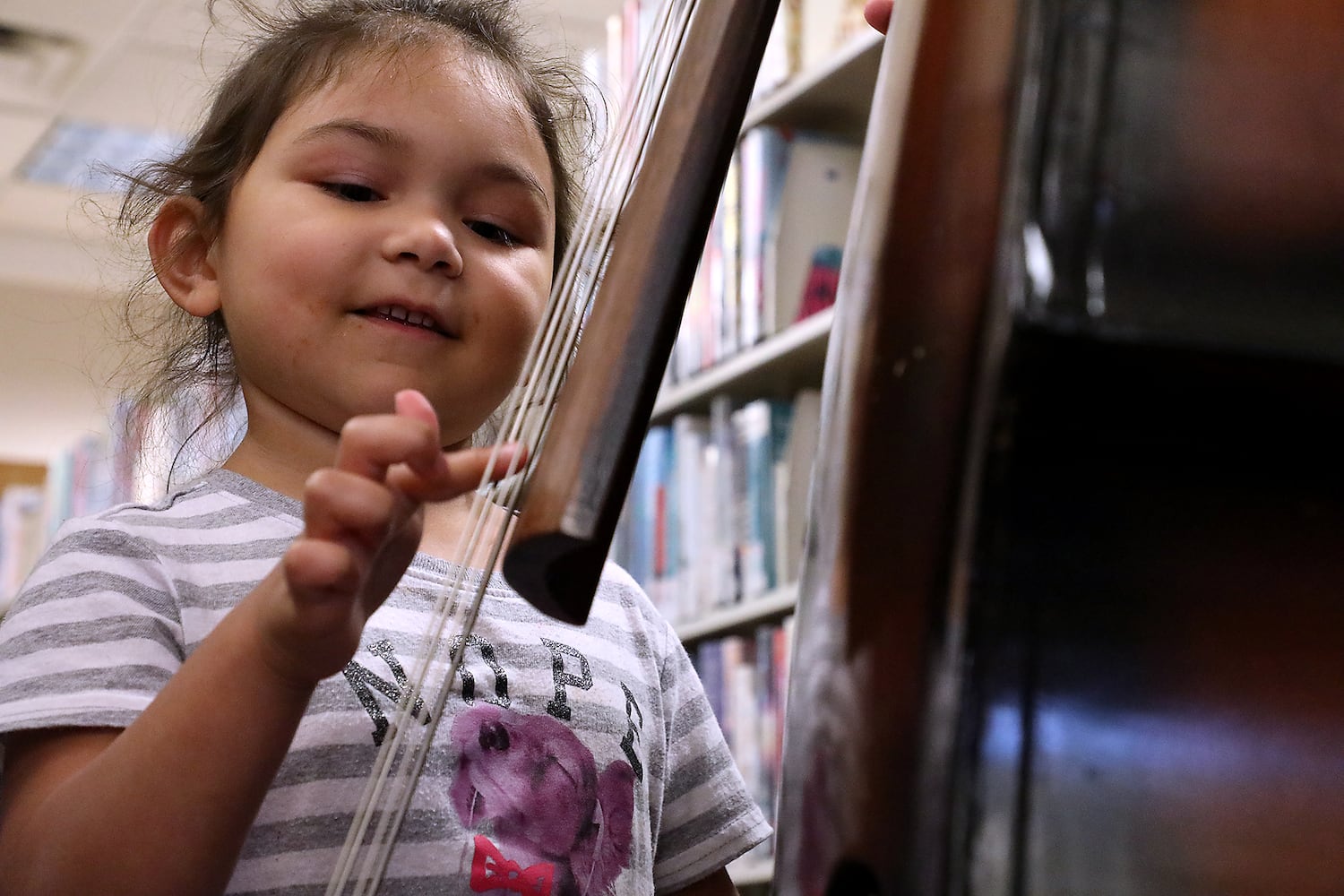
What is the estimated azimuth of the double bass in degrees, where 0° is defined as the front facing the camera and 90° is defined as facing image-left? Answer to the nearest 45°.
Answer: approximately 90°

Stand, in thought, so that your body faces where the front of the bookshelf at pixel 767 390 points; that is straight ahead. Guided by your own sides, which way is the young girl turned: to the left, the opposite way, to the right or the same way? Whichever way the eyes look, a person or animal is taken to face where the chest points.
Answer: to the left

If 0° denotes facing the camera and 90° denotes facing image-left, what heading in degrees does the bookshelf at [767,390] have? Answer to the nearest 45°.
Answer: approximately 45°

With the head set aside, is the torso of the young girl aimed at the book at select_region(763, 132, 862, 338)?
no

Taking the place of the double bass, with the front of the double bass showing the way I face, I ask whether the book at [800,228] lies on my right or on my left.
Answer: on my right

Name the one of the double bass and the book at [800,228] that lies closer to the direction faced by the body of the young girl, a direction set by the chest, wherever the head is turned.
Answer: the double bass

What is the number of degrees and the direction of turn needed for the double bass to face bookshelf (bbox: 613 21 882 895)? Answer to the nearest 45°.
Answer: approximately 90° to its right

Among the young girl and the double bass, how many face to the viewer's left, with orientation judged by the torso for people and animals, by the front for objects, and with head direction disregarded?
1

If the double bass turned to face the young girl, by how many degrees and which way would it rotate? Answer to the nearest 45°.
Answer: approximately 45° to its right

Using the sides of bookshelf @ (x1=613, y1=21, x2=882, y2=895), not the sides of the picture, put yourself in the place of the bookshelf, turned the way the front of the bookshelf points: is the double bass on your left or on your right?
on your left

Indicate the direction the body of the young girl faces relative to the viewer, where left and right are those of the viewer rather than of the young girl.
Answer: facing the viewer and to the right of the viewer

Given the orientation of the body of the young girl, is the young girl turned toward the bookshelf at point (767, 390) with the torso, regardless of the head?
no
